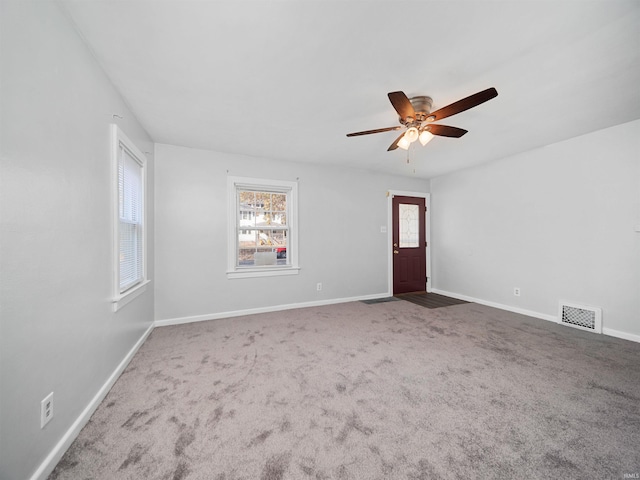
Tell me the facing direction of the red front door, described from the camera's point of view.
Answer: facing the viewer and to the right of the viewer

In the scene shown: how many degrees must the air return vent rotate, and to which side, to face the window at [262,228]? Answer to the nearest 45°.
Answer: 0° — it already faces it

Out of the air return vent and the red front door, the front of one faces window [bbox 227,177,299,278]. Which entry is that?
the air return vent

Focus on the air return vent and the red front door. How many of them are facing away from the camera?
0

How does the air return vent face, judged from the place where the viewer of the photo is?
facing the viewer and to the left of the viewer

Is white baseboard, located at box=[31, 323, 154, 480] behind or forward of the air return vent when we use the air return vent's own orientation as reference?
forward

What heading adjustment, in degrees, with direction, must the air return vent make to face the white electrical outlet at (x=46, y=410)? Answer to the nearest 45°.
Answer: approximately 45° to its left

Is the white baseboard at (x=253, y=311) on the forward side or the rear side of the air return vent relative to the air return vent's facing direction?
on the forward side

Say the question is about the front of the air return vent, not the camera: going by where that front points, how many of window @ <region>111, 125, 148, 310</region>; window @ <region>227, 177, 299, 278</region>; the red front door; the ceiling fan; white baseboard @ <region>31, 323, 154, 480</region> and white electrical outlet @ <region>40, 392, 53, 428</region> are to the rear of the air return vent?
0

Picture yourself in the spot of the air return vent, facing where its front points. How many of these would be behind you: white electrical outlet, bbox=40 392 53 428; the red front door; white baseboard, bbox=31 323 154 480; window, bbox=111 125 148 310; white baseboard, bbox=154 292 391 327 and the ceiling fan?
0

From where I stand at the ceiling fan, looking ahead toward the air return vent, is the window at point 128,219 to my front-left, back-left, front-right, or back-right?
back-left

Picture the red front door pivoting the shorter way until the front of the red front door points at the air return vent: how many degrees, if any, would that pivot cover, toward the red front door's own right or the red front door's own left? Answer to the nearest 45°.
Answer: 0° — it already faces it

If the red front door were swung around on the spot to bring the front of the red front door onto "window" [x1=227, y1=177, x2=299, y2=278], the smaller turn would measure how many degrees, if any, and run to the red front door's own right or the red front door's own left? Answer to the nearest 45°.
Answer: approximately 90° to the red front door's own right

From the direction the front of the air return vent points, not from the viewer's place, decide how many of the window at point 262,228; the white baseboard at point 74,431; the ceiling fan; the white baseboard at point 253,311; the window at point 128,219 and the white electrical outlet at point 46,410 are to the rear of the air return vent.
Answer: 0

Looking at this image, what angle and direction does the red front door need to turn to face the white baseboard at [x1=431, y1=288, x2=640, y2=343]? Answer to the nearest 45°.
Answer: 0° — it already faces it

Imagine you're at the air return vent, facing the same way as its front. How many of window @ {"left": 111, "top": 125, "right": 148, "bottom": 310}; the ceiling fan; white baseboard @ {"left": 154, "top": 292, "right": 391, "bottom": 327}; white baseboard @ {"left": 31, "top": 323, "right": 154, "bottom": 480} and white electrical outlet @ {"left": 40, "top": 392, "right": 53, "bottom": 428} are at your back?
0

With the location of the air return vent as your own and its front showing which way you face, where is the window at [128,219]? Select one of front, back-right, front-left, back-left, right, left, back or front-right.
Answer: front

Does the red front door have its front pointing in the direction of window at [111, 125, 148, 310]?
no

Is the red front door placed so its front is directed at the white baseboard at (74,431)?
no
